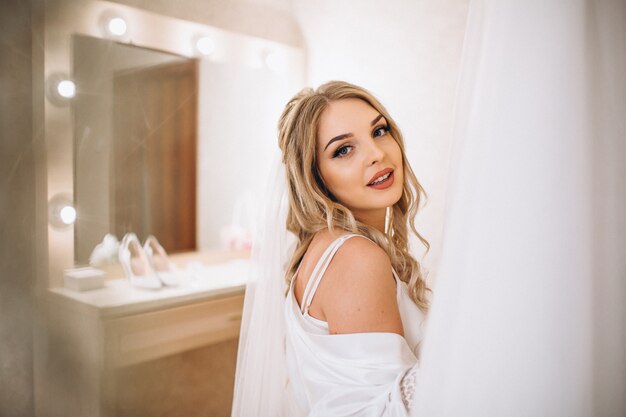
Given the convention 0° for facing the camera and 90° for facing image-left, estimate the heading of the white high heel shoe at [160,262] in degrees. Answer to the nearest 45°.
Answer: approximately 315°

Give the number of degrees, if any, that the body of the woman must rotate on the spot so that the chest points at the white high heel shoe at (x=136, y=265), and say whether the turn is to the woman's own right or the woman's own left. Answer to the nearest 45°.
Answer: approximately 135° to the woman's own left

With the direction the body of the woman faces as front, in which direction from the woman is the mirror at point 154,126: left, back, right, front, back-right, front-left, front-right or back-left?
back-left

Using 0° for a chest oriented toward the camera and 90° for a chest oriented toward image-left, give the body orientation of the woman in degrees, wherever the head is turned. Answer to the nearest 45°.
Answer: approximately 270°

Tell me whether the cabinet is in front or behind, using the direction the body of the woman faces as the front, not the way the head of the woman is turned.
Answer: behind
